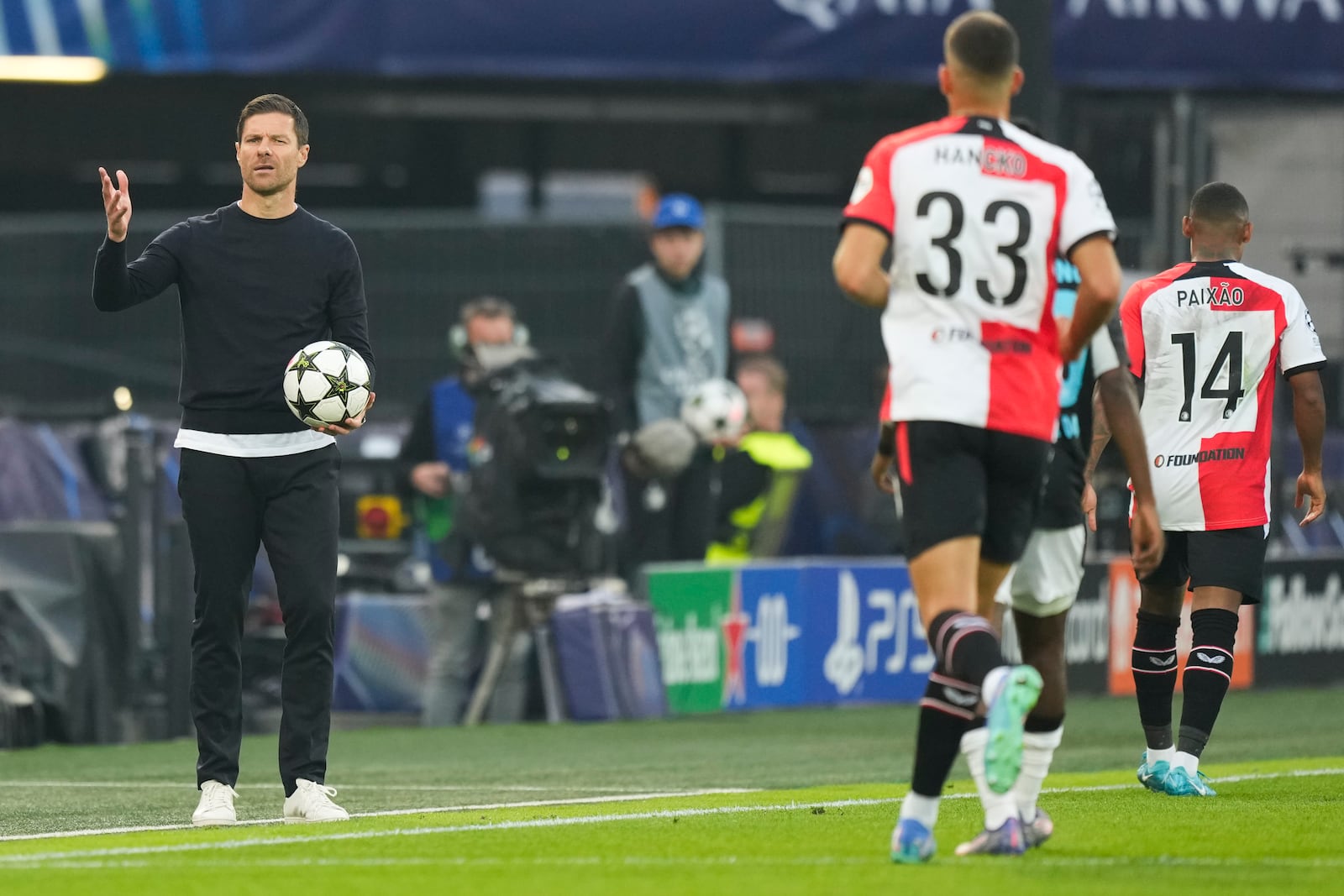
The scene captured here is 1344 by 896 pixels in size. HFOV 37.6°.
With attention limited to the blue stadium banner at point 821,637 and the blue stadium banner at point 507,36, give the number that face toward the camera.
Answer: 2

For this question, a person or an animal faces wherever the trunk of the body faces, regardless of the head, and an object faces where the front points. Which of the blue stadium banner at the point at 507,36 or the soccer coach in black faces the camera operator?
the blue stadium banner

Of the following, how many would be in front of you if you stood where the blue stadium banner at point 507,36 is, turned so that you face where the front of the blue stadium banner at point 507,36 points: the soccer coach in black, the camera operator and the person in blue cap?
3

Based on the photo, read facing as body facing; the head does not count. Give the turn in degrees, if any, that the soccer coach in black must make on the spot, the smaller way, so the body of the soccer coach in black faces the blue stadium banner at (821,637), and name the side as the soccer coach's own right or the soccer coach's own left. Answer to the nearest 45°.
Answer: approximately 135° to the soccer coach's own left

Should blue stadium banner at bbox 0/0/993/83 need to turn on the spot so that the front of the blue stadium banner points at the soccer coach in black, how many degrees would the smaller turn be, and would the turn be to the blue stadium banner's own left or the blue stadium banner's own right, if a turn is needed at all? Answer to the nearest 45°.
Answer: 0° — it already faces them

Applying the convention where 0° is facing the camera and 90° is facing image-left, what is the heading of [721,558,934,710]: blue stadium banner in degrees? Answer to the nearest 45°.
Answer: approximately 0°

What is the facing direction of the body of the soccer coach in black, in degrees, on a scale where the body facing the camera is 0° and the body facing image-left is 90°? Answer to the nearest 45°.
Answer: approximately 0°
